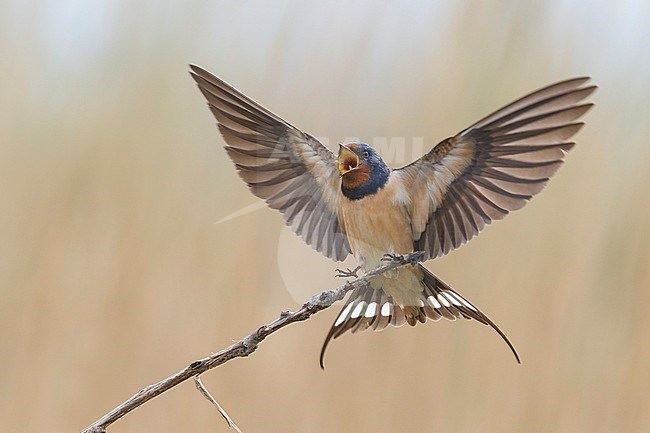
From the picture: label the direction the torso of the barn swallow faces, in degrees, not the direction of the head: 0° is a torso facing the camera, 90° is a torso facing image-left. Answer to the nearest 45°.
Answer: approximately 45°
